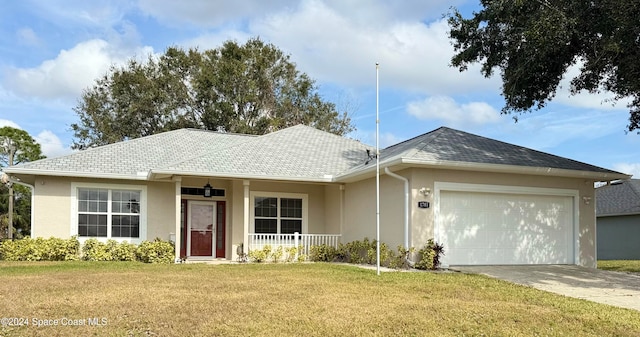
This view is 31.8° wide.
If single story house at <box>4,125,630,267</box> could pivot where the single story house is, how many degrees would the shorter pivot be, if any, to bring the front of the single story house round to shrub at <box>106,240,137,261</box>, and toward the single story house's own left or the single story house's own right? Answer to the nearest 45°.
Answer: approximately 90° to the single story house's own right

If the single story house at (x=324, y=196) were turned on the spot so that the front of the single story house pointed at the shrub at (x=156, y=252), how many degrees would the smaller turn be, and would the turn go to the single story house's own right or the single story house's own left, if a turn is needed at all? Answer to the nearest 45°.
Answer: approximately 90° to the single story house's own right

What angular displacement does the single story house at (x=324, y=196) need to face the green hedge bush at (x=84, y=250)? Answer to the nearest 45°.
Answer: approximately 90° to its right

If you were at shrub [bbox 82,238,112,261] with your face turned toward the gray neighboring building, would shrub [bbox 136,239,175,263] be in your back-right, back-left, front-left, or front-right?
front-right

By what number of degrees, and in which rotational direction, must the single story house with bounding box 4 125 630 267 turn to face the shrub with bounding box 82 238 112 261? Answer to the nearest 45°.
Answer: approximately 90° to its right

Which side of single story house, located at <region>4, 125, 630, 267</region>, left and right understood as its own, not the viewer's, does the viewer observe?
front

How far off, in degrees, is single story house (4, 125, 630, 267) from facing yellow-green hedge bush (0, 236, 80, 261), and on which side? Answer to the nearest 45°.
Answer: approximately 90° to its right
